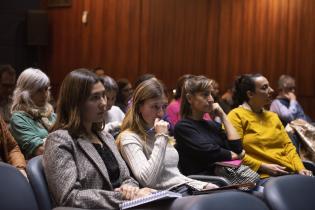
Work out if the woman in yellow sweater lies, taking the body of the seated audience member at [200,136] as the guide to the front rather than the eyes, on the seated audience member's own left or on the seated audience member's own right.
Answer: on the seated audience member's own left

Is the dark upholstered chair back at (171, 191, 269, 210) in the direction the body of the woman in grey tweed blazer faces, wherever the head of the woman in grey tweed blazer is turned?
yes
